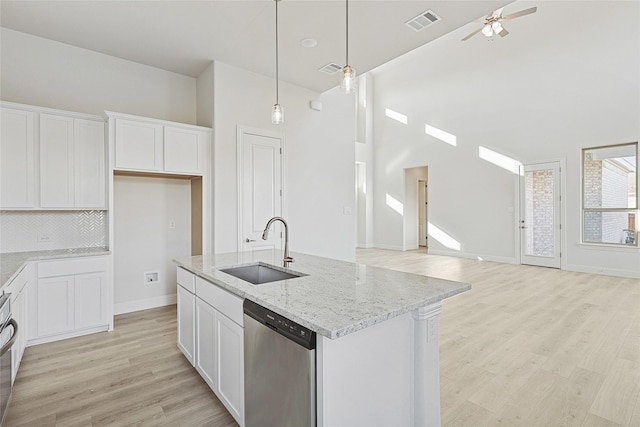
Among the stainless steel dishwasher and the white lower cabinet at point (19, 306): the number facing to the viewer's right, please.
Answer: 1

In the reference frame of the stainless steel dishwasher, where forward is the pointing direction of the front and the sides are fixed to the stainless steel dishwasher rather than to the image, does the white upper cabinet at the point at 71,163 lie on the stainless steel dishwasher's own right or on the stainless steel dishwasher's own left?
on the stainless steel dishwasher's own right

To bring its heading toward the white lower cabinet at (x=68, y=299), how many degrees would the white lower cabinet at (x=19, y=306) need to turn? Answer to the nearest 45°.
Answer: approximately 45° to its left

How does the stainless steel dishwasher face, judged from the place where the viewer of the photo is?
facing the viewer and to the left of the viewer

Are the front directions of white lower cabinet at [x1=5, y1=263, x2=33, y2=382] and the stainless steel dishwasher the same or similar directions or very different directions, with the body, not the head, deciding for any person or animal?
very different directions

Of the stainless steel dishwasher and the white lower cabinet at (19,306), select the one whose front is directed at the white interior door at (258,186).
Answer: the white lower cabinet

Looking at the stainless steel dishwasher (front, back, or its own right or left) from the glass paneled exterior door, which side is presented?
back

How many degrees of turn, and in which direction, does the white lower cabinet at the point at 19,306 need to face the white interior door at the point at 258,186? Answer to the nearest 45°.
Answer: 0° — it already faces it

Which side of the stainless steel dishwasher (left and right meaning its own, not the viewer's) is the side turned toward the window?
back

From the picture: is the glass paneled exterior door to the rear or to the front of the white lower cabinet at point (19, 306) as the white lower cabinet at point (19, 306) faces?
to the front

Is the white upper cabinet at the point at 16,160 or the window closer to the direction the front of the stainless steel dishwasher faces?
the white upper cabinet

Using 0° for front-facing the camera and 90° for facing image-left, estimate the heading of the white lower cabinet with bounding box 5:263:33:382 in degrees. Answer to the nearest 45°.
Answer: approximately 270°
